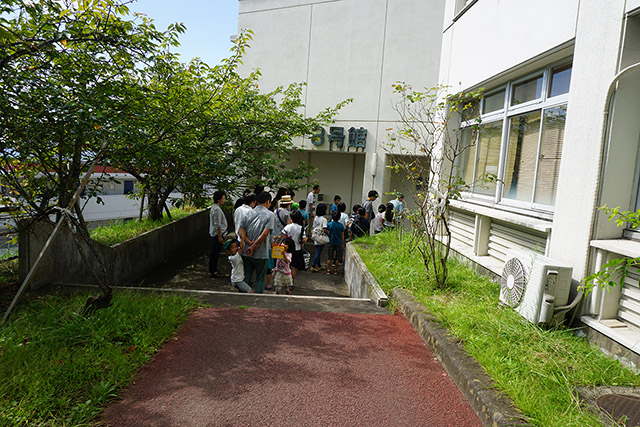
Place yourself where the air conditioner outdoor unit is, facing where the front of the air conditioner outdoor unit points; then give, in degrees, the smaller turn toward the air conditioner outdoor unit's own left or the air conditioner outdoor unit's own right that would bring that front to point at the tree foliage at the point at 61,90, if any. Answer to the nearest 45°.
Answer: approximately 45° to the air conditioner outdoor unit's own right

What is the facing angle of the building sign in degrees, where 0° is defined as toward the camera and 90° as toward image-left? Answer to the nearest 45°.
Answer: approximately 0°

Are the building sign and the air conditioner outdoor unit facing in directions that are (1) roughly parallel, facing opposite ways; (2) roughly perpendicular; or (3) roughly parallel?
roughly perpendicular

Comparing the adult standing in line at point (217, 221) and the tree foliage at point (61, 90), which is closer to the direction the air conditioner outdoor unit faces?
the tree foliage

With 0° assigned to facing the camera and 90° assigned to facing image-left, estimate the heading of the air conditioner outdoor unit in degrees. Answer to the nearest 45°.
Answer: approximately 45°

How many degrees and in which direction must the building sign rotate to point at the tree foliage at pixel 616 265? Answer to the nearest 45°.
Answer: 0° — it already faces it

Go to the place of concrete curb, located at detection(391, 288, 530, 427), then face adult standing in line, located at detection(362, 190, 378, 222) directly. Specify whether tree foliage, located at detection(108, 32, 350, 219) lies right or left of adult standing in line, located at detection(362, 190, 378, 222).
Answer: left

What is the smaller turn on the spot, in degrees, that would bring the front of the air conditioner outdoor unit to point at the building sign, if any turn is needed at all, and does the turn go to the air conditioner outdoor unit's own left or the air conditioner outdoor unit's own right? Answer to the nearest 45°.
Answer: approximately 90° to the air conditioner outdoor unit's own right
